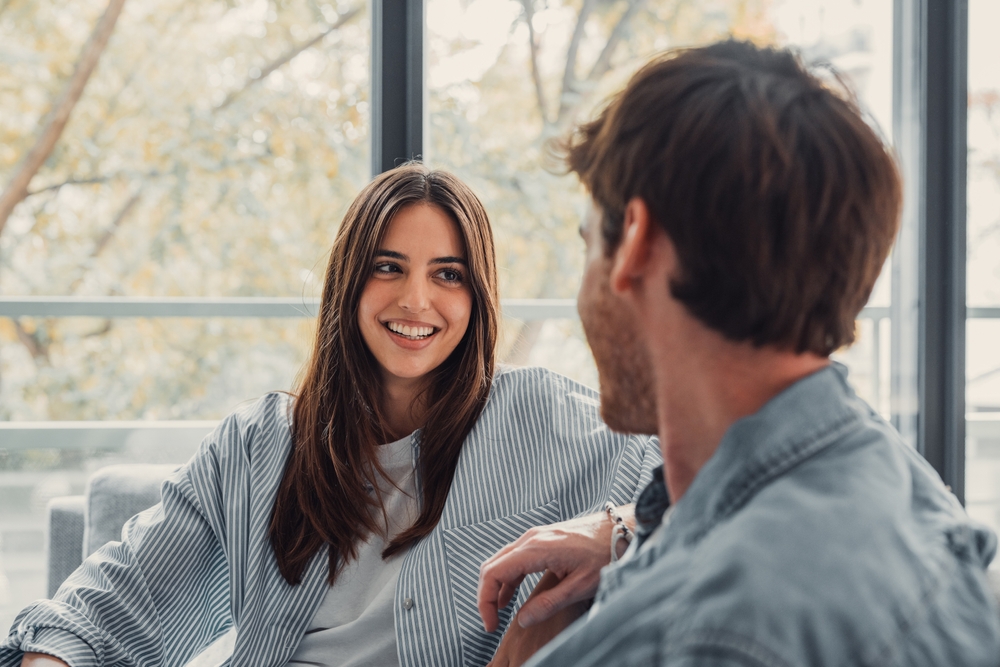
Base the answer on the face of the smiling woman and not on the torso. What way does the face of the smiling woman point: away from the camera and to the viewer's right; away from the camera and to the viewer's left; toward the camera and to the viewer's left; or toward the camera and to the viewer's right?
toward the camera and to the viewer's right

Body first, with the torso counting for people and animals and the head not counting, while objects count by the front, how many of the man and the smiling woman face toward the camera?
1

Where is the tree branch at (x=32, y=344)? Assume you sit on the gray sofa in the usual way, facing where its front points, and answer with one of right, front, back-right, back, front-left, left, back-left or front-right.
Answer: back-left

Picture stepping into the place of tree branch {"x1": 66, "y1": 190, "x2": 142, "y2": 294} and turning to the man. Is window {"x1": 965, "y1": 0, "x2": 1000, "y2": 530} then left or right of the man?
left

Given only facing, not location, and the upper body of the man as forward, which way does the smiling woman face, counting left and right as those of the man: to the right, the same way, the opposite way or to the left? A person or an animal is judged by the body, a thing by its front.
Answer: the opposite way

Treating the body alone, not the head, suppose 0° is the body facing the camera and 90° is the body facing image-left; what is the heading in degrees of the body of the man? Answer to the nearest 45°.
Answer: approximately 135°

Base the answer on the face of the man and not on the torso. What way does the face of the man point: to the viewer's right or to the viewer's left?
to the viewer's left

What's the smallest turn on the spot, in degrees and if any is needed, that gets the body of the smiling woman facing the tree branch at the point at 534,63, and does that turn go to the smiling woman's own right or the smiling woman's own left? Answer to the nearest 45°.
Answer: approximately 180°

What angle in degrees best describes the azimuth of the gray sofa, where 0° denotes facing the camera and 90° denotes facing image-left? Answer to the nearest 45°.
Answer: approximately 315°
